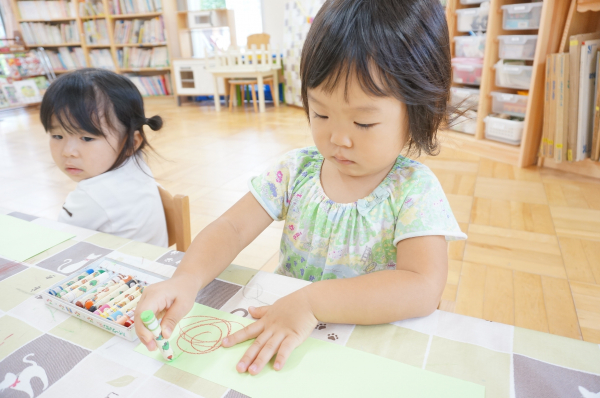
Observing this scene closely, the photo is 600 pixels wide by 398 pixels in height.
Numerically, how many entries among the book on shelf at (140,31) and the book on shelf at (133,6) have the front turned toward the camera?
2

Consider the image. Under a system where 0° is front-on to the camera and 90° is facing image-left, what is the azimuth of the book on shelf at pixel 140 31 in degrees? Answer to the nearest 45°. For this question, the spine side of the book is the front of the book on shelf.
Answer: approximately 0°

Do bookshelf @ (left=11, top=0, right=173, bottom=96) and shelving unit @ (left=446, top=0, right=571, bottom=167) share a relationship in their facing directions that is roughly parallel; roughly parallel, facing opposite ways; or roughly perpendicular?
roughly perpendicular

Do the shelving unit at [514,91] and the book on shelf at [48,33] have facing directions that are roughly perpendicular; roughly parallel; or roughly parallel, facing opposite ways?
roughly perpendicular

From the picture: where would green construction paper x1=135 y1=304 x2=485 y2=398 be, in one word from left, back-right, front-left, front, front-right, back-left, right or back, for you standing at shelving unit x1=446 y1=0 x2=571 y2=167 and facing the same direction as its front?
front-left

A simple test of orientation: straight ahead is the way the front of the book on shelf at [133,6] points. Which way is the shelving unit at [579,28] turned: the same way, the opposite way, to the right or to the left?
to the right

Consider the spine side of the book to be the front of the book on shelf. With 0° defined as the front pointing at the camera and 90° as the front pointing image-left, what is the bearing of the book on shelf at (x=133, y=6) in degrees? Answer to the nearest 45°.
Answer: approximately 0°

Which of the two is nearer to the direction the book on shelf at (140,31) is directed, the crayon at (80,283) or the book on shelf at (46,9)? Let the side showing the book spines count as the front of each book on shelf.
the crayon

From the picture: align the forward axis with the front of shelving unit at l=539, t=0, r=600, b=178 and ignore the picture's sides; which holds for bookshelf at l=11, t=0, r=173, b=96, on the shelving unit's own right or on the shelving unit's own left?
on the shelving unit's own right

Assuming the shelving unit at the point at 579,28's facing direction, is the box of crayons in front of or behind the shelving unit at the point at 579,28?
in front
